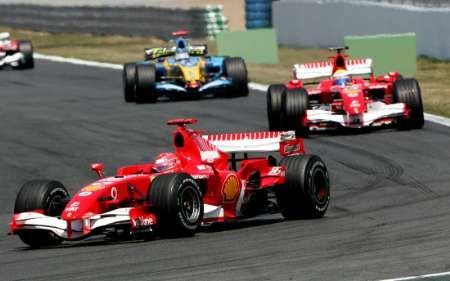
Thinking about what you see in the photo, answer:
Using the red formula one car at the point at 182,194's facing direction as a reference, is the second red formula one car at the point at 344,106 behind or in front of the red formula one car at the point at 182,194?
behind

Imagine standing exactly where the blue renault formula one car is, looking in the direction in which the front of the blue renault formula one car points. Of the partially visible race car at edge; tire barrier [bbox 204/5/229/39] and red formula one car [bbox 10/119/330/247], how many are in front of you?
1

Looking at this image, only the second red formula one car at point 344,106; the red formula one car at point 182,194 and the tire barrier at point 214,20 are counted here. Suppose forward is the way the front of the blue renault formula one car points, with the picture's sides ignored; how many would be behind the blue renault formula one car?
1

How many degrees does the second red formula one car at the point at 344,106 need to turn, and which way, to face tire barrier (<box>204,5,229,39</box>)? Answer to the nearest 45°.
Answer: approximately 180°

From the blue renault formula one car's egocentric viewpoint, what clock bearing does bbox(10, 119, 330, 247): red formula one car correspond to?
The red formula one car is roughly at 12 o'clock from the blue renault formula one car.

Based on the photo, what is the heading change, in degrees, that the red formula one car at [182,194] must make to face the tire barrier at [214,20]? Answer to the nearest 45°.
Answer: approximately 135° to its right

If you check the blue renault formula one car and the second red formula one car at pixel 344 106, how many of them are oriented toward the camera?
2

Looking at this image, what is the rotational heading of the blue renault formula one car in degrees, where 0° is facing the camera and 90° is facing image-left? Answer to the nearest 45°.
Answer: approximately 0°

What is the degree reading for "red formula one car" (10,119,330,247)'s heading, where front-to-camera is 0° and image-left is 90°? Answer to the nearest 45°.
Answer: approximately 45°
